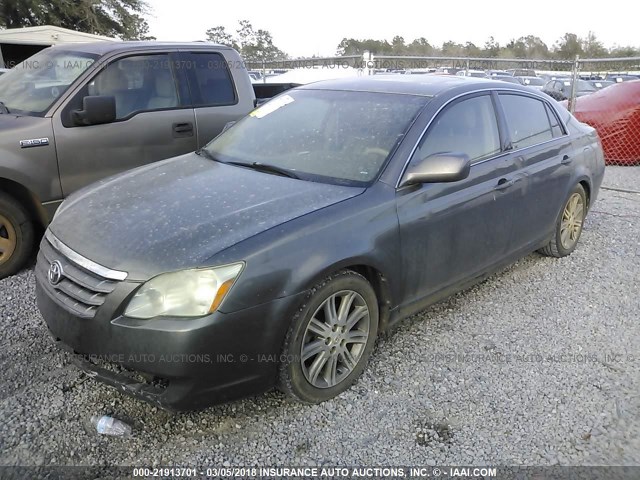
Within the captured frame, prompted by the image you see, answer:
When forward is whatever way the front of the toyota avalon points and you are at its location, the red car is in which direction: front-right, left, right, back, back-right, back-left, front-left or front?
back

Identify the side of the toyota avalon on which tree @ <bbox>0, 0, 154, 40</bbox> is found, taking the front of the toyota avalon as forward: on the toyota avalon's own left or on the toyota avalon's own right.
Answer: on the toyota avalon's own right

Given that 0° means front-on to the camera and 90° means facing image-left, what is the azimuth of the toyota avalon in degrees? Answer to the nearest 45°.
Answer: approximately 45°
